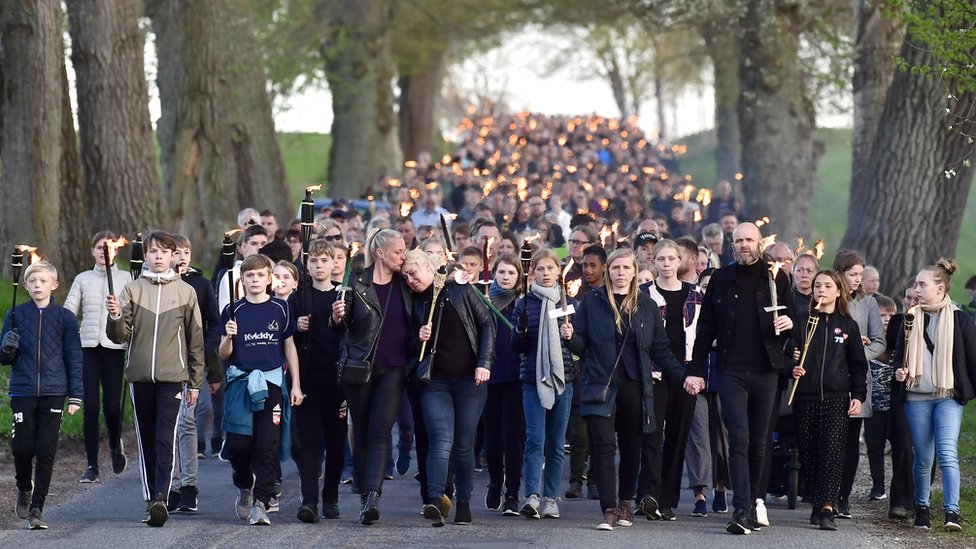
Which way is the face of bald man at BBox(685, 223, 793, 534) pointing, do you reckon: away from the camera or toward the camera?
toward the camera

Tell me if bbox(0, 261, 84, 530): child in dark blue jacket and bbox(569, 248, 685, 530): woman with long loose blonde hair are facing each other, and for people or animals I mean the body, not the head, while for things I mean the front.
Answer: no

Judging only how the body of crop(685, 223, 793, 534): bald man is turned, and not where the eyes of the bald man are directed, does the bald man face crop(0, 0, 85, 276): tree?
no

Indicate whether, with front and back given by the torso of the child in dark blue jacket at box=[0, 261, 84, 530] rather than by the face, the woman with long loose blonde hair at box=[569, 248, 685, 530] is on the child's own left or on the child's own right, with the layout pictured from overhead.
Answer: on the child's own left

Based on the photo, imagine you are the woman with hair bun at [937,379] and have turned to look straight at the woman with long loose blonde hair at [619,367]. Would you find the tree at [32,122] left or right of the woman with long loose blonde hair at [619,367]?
right

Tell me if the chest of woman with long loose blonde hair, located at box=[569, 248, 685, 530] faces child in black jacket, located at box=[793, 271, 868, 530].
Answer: no

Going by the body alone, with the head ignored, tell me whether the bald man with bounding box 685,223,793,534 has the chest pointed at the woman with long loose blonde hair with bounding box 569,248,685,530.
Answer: no

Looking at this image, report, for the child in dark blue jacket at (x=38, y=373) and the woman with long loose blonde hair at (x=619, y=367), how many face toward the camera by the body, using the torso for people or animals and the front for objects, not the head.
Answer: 2

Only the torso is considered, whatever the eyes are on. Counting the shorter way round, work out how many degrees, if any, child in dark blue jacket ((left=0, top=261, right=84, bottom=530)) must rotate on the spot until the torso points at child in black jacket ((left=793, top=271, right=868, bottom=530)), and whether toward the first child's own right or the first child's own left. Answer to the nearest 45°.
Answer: approximately 90° to the first child's own left

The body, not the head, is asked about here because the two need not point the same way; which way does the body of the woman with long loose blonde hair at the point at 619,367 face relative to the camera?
toward the camera

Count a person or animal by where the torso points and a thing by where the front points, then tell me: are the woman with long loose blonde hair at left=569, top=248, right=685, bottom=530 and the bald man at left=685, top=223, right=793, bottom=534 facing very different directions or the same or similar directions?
same or similar directions

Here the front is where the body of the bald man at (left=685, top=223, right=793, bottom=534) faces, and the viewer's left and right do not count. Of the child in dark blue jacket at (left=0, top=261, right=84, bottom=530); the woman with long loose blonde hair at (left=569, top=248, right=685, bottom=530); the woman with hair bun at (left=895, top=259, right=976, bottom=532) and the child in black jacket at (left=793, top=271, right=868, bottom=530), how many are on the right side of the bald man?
2

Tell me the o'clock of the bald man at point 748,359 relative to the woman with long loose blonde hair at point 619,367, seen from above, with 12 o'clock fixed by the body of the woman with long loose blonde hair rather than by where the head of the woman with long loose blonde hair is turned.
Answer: The bald man is roughly at 9 o'clock from the woman with long loose blonde hair.

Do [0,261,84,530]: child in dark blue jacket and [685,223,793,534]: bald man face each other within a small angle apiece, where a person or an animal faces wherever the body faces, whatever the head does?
no

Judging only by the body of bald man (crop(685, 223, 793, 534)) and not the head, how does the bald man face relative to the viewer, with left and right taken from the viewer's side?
facing the viewer

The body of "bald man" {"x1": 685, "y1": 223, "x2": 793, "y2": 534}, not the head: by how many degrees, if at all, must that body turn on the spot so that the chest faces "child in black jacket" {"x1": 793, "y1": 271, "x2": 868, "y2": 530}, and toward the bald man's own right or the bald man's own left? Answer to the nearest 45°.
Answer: approximately 135° to the bald man's own left

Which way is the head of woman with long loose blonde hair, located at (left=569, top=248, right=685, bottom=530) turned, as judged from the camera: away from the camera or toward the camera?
toward the camera

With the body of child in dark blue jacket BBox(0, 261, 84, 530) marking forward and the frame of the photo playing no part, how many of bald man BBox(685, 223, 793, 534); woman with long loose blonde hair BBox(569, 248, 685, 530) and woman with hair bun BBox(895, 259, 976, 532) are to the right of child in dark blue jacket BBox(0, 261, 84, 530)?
0
